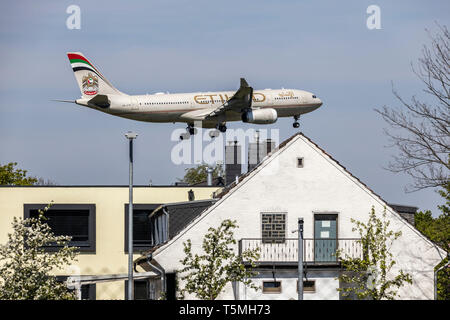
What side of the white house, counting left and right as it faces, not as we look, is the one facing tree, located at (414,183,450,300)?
left

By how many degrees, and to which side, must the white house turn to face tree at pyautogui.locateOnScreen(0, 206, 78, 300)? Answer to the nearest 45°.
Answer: approximately 45° to its right

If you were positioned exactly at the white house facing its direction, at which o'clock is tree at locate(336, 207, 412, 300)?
The tree is roughly at 11 o'clock from the white house.

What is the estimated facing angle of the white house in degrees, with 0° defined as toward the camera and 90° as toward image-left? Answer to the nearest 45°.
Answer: approximately 0°
